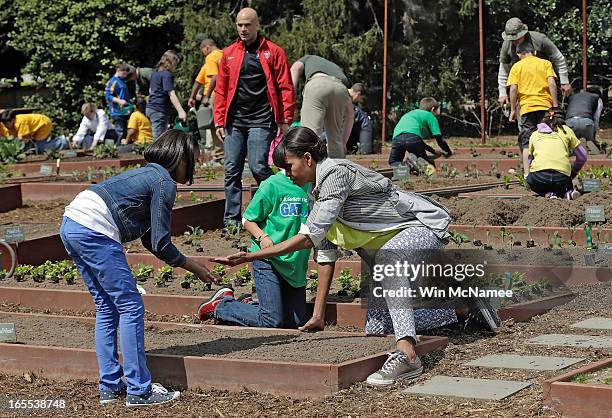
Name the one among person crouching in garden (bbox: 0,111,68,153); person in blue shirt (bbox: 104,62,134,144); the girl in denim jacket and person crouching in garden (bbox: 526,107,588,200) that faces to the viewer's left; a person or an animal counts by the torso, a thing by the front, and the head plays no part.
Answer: person crouching in garden (bbox: 0,111,68,153)

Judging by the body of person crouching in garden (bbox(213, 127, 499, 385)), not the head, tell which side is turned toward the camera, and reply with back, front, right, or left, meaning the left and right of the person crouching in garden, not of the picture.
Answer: left

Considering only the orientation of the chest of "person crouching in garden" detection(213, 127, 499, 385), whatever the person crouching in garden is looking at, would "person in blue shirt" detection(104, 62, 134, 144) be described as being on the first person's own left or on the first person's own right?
on the first person's own right

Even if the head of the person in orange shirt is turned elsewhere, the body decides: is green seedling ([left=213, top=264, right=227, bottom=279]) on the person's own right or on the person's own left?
on the person's own left

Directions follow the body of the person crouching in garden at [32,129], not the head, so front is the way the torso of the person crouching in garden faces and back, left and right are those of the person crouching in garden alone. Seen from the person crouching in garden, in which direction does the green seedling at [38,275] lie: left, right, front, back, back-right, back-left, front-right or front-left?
left

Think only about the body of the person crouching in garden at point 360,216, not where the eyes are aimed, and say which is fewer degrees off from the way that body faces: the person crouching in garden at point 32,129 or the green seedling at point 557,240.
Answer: the person crouching in garden

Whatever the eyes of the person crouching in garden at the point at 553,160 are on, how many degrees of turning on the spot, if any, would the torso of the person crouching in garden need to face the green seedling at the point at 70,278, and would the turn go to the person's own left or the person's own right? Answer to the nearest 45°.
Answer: approximately 135° to the person's own left

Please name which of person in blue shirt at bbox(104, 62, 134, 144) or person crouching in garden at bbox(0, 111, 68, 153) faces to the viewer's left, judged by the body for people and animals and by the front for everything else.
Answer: the person crouching in garden

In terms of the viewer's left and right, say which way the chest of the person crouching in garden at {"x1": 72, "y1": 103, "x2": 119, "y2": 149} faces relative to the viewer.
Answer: facing the viewer and to the left of the viewer

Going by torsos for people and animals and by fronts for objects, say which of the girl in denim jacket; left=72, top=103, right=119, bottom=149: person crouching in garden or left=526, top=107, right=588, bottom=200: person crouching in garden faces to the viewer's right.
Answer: the girl in denim jacket

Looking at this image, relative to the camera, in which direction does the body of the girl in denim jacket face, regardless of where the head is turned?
to the viewer's right

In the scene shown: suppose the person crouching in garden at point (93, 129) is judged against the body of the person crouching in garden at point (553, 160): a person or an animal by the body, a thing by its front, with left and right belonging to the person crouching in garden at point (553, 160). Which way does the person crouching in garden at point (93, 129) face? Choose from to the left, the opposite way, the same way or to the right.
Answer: the opposite way

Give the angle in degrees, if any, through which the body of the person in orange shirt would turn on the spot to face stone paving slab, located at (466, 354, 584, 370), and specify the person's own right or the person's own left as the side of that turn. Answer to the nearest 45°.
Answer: approximately 90° to the person's own left

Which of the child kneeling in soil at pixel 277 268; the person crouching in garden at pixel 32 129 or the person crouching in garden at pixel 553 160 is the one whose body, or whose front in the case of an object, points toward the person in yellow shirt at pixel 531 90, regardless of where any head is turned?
the person crouching in garden at pixel 553 160

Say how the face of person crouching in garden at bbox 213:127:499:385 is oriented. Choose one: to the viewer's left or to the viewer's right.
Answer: to the viewer's left

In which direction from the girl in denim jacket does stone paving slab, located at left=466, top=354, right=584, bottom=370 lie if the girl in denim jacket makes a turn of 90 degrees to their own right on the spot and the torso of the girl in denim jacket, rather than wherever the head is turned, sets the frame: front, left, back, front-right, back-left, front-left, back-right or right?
left

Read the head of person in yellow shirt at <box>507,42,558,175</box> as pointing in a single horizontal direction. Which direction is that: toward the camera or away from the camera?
away from the camera
